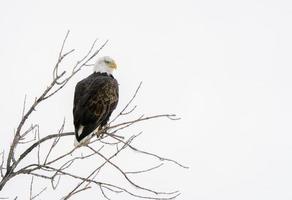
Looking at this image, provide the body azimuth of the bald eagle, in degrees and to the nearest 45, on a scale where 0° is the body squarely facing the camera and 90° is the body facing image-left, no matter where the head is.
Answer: approximately 225°
